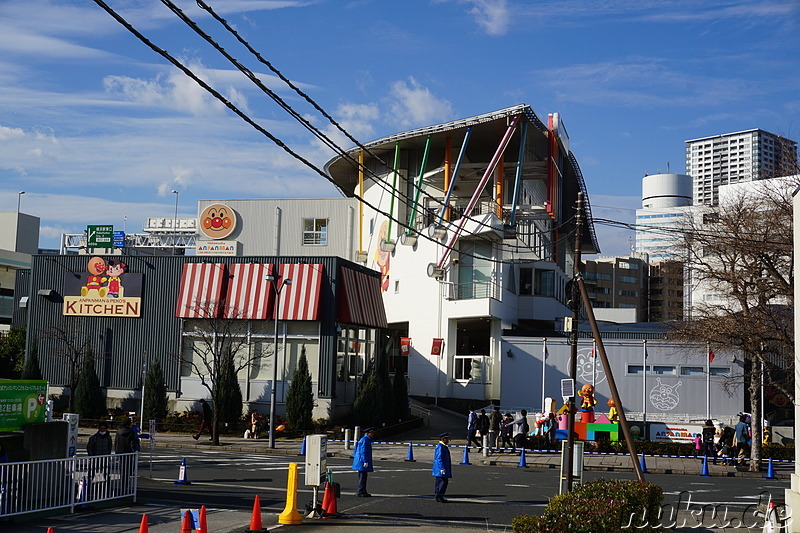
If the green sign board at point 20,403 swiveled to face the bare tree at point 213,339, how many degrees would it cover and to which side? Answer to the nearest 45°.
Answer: approximately 180°

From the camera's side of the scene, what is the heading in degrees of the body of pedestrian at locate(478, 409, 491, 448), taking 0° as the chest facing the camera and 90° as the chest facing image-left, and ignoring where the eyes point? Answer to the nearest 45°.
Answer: approximately 180°

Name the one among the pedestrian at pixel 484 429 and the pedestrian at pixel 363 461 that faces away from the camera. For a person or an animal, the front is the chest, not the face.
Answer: the pedestrian at pixel 484 429

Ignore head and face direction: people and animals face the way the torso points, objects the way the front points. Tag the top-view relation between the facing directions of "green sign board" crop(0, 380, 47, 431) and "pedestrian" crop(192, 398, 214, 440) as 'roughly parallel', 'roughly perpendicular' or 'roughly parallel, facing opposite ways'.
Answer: roughly perpendicular

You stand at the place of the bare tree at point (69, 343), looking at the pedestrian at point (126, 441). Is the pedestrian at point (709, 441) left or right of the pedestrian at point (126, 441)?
left
